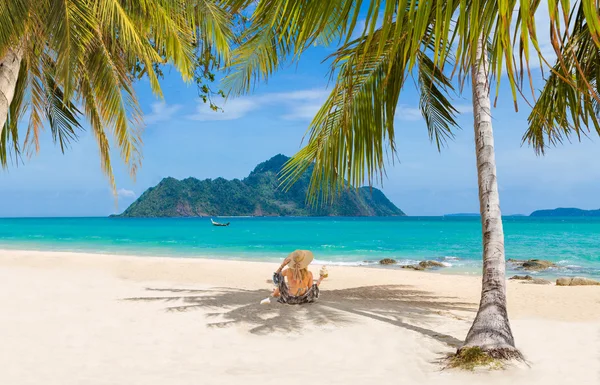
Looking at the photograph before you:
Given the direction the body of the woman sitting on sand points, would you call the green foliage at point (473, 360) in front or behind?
behind

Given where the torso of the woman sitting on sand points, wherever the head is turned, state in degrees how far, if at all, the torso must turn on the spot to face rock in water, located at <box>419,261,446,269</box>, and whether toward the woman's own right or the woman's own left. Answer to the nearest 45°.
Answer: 0° — they already face it

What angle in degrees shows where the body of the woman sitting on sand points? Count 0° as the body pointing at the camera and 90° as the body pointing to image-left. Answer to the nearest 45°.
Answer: approximately 180°

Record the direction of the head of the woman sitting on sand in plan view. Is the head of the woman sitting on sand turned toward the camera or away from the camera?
away from the camera

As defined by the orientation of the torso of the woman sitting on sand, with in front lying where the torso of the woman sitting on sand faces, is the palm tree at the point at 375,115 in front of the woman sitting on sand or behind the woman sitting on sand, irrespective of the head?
behind

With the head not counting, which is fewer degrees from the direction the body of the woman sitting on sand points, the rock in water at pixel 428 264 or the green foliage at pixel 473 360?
the rock in water
